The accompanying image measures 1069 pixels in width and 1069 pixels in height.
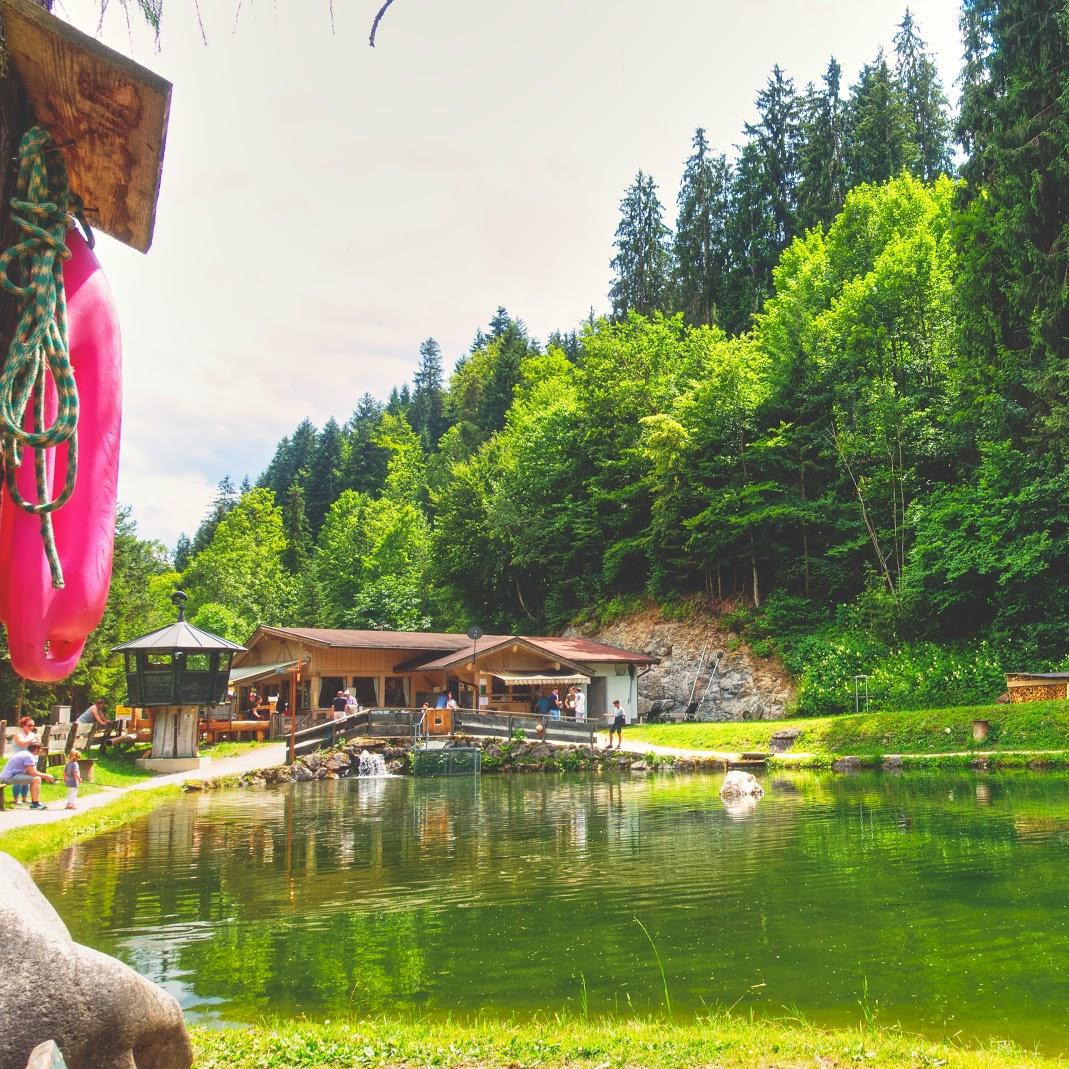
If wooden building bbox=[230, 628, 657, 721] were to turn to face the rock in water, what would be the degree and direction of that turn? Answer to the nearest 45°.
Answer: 0° — it already faces it

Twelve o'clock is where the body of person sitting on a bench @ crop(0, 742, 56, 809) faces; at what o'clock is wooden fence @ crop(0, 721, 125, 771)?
The wooden fence is roughly at 9 o'clock from the person sitting on a bench.

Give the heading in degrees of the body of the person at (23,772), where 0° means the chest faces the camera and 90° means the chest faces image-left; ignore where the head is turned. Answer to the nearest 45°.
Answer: approximately 270°

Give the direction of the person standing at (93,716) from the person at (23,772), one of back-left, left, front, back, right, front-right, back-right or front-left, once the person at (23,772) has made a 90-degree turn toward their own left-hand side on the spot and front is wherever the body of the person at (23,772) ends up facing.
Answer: front

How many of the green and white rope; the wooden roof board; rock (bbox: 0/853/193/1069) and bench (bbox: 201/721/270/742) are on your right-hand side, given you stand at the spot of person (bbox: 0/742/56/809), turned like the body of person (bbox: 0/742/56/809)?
3

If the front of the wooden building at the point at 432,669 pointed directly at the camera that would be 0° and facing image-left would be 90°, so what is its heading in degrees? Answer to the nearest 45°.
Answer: approximately 0°

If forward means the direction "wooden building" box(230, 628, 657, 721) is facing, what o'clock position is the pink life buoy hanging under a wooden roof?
The pink life buoy hanging under a wooden roof is roughly at 12 o'clock from the wooden building.

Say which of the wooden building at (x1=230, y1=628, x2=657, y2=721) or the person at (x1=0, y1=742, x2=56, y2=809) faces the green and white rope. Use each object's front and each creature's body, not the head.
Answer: the wooden building

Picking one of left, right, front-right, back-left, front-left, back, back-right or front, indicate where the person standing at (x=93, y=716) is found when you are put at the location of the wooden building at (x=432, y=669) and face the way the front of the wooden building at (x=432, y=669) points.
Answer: front-right

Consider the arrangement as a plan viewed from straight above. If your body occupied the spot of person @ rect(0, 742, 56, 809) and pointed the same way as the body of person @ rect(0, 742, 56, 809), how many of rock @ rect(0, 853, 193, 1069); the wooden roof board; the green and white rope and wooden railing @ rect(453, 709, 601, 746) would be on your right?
3
